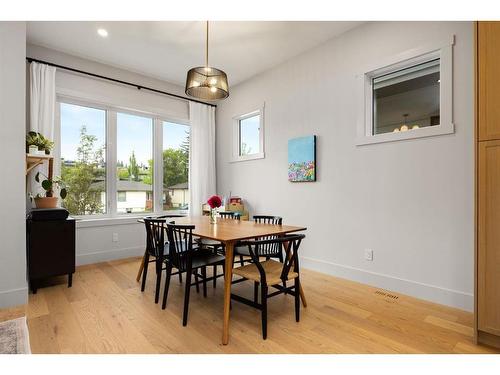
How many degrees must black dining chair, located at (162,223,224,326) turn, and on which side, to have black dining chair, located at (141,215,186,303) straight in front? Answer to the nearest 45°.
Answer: approximately 90° to its left

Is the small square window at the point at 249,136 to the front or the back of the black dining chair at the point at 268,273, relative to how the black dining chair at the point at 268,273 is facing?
to the front

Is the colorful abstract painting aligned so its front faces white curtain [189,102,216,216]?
no

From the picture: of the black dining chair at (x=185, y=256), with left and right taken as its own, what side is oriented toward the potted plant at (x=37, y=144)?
left

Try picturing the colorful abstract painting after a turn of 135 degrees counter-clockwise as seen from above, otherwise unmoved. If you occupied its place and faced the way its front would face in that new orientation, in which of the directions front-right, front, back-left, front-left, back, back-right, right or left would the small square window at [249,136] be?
back-left

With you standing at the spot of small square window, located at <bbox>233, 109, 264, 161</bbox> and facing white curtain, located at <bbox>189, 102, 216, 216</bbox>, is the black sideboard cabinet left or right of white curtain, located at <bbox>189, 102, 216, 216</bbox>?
left

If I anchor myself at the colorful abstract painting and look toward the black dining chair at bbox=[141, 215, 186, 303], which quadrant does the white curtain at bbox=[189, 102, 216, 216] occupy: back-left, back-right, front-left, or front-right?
front-right

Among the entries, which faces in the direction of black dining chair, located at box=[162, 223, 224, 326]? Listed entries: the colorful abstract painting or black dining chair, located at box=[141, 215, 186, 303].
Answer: the colorful abstract painting

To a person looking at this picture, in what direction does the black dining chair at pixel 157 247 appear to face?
facing away from the viewer and to the right of the viewer

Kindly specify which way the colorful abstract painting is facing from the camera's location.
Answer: facing the viewer and to the left of the viewer

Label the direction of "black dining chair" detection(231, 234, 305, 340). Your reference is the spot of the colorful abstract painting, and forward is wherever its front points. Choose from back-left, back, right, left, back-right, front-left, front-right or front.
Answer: front-left

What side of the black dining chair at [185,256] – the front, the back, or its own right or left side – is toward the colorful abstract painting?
front

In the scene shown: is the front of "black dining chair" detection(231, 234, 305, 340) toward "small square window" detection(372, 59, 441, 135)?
no

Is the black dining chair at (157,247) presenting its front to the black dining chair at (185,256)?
no

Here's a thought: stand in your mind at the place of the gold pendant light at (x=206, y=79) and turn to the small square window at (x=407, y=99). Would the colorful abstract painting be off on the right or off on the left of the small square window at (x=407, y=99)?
left

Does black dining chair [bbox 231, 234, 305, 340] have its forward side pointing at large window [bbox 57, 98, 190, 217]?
yes

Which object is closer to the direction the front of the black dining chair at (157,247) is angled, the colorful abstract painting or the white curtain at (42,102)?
the colorful abstract painting

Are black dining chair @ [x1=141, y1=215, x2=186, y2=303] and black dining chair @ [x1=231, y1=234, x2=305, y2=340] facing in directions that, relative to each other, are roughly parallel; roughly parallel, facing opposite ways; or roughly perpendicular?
roughly perpendicular

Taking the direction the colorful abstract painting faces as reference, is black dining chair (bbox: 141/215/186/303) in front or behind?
in front

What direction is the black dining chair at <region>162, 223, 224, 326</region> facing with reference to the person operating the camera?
facing away from the viewer and to the right of the viewer
